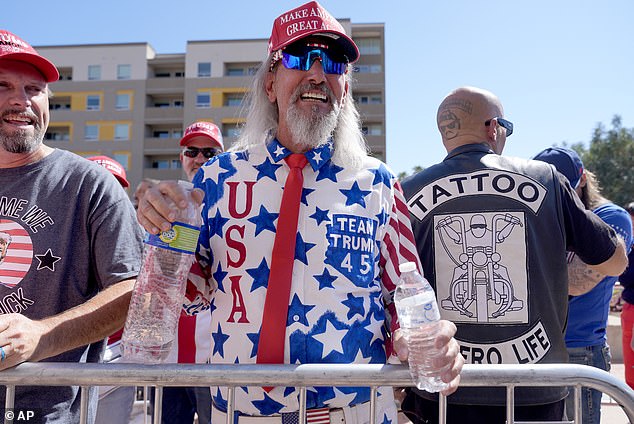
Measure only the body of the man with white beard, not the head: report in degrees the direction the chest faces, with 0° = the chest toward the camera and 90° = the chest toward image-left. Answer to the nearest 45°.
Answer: approximately 0°

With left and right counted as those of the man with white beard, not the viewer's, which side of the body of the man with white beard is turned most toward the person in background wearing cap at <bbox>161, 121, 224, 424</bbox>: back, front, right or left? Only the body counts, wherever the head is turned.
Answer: back

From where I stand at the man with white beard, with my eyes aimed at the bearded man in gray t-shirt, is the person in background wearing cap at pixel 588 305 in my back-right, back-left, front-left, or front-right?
back-right

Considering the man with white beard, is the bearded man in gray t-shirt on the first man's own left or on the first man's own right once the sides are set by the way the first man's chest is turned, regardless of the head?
on the first man's own right

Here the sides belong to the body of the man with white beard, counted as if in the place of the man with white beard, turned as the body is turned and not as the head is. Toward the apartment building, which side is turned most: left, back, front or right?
back
